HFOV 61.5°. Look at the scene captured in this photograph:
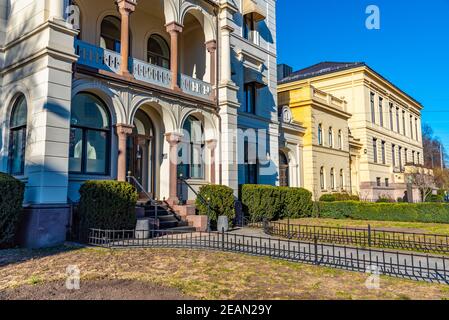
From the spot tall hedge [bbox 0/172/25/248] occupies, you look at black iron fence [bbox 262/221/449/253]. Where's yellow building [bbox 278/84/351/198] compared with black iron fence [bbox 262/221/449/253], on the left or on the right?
left

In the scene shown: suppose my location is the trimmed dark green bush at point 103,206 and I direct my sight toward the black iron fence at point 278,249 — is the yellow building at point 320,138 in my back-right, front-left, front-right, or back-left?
front-left

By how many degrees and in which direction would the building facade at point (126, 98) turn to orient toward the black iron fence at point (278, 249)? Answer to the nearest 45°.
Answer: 0° — it already faces it

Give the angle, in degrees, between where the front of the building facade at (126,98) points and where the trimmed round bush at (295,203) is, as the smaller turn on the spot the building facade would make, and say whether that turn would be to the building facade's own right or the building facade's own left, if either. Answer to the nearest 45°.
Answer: approximately 90° to the building facade's own left

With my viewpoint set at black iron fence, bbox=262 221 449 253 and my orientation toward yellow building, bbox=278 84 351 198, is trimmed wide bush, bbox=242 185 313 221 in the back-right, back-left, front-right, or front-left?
front-left

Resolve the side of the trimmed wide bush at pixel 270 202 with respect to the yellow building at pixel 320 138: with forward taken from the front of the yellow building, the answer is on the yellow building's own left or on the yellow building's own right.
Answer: on the yellow building's own right

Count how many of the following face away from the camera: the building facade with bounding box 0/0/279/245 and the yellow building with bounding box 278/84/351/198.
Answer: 0

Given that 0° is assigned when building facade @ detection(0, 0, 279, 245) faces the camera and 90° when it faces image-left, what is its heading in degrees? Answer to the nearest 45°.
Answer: approximately 315°

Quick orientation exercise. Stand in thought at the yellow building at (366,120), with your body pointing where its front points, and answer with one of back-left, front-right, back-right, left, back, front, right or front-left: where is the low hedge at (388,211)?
front-right

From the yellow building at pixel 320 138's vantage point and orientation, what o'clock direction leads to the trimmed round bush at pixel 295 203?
The trimmed round bush is roughly at 2 o'clock from the yellow building.

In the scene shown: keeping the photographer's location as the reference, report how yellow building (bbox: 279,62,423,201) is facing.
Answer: facing the viewer and to the right of the viewer

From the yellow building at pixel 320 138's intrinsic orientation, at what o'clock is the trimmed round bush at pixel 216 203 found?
The trimmed round bush is roughly at 2 o'clock from the yellow building.
